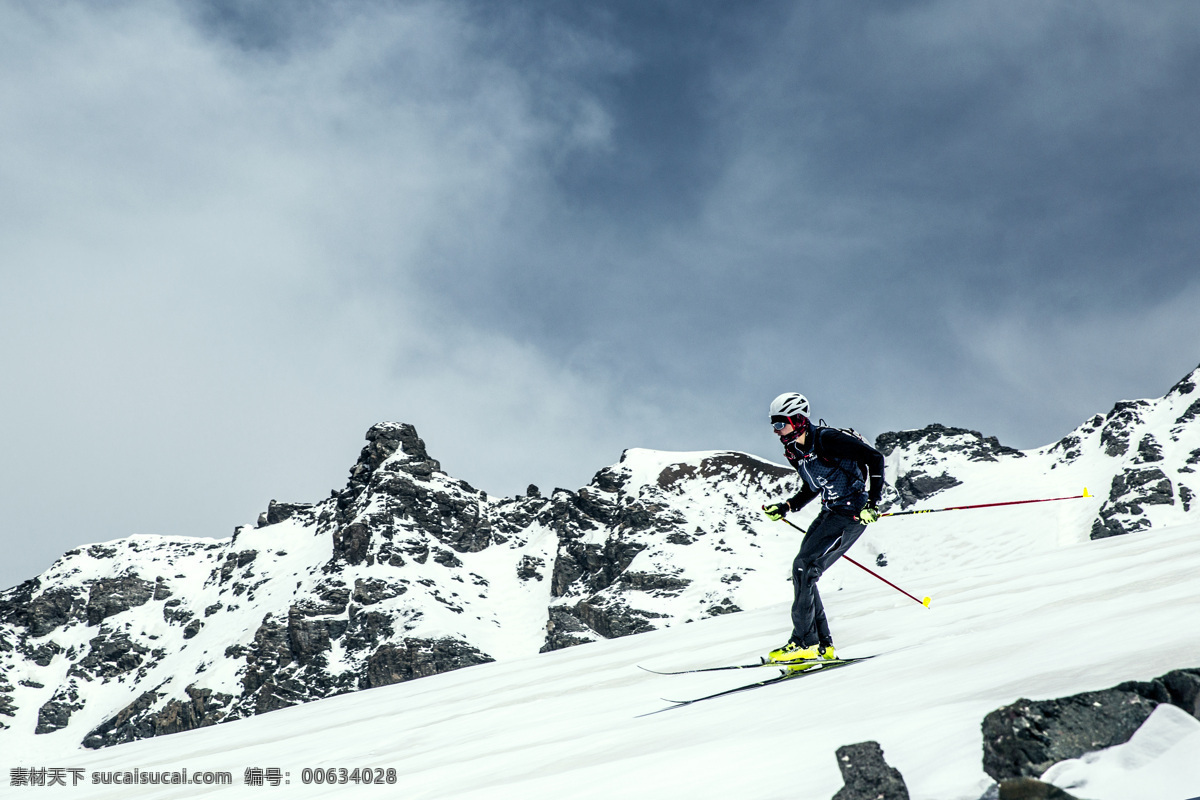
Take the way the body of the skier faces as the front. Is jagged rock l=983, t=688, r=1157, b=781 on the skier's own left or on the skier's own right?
on the skier's own left

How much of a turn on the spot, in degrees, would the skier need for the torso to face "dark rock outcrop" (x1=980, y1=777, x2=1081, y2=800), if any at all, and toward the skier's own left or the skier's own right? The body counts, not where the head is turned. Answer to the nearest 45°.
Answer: approximately 45° to the skier's own left

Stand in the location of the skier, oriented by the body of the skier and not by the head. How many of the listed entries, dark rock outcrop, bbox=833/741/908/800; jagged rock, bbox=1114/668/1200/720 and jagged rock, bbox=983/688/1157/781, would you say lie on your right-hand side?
0

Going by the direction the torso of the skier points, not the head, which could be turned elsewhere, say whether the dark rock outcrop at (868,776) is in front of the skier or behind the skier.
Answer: in front

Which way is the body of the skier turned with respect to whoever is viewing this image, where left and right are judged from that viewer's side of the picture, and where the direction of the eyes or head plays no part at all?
facing the viewer and to the left of the viewer

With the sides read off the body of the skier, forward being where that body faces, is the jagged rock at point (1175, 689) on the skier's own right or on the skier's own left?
on the skier's own left
